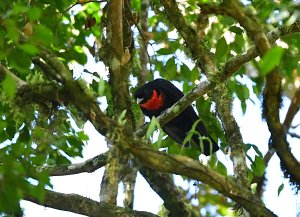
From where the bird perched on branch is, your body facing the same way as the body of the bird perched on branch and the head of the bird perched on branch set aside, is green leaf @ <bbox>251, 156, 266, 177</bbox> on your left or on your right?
on your left

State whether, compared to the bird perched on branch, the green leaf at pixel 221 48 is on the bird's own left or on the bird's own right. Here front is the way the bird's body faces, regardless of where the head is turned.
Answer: on the bird's own left

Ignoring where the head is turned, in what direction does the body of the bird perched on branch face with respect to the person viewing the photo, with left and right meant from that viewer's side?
facing to the left of the viewer

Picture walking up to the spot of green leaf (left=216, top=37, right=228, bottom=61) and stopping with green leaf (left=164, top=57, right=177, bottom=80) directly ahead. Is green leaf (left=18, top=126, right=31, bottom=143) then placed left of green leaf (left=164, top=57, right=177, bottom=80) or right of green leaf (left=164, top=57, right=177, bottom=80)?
left
